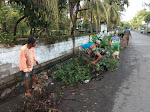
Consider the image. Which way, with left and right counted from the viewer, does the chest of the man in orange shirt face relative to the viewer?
facing the viewer and to the right of the viewer
